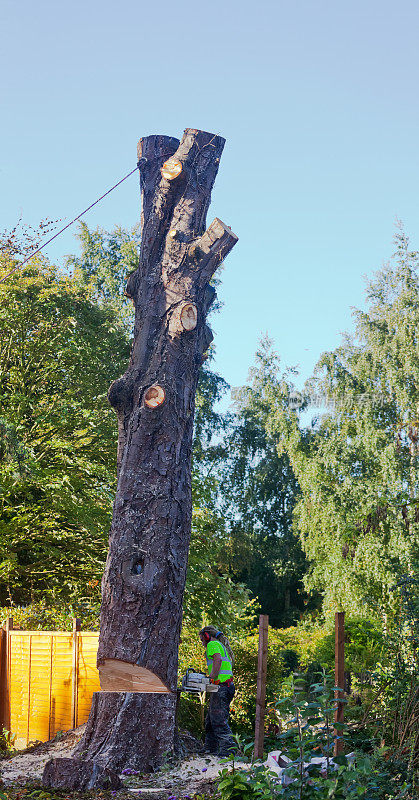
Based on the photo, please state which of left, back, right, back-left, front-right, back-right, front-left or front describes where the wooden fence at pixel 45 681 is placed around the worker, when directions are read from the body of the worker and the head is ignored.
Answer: front-right

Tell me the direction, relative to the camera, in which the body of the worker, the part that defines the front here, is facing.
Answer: to the viewer's left

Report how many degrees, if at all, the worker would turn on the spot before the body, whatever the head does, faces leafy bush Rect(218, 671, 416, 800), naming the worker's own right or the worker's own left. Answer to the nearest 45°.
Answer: approximately 90° to the worker's own left

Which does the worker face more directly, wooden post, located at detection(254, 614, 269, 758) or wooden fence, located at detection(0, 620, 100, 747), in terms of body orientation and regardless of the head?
the wooden fence

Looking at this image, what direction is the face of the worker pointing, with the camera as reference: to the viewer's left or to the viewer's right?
to the viewer's left
